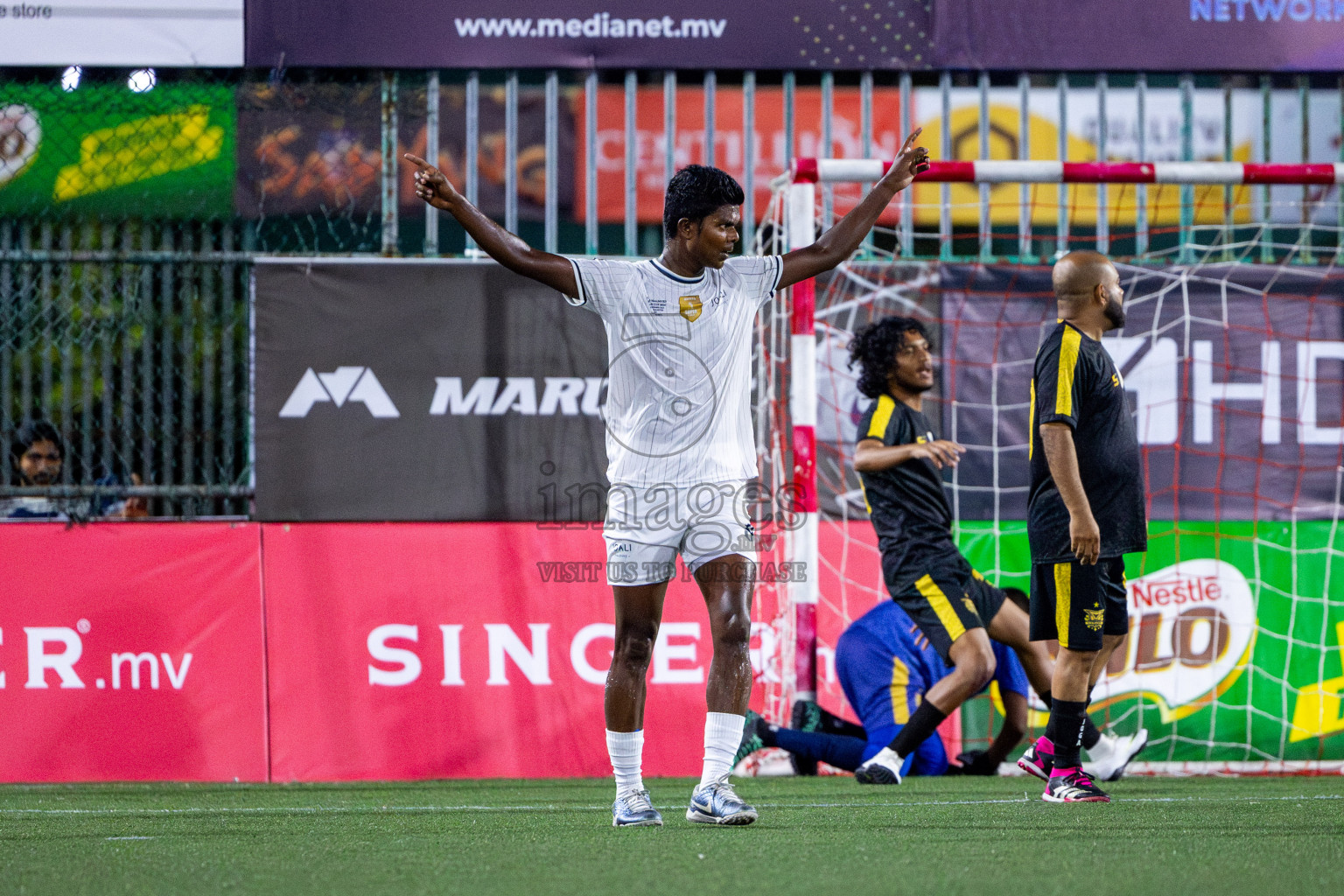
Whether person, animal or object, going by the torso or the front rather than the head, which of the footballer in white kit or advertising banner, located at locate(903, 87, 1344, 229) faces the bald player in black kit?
the advertising banner

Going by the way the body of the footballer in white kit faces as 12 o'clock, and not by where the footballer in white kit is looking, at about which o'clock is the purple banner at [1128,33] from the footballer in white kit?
The purple banner is roughly at 7 o'clock from the footballer in white kit.

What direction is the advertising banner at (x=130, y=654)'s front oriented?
toward the camera

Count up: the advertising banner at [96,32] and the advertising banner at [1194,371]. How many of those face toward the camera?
2

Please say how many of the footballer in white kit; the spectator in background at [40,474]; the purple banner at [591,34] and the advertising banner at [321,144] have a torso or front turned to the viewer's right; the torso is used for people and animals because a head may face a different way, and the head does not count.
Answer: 0

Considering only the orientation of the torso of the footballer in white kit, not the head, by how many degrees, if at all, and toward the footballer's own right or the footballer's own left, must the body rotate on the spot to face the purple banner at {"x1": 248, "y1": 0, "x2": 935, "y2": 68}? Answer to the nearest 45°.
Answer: approximately 180°

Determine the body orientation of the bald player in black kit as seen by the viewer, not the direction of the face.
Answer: to the viewer's right

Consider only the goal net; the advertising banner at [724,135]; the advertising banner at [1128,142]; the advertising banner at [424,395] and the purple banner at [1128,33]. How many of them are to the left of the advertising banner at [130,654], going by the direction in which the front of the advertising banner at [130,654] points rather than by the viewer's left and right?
5

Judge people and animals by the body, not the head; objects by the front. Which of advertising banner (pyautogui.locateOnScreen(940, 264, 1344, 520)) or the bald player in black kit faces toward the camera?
the advertising banner

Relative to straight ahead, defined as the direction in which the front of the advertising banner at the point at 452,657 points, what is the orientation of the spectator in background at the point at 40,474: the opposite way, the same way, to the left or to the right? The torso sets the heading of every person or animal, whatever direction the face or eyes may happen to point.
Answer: the same way

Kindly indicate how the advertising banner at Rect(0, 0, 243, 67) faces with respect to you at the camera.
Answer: facing the viewer

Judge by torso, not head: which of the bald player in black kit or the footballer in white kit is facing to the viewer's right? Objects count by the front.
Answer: the bald player in black kit

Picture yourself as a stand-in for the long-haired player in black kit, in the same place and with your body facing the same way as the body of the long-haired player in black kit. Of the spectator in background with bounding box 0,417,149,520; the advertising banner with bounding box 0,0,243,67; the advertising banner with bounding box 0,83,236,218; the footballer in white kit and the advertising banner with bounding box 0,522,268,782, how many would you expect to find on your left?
0

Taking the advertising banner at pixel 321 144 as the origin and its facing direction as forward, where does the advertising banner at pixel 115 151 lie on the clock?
the advertising banner at pixel 115 151 is roughly at 3 o'clock from the advertising banner at pixel 321 144.

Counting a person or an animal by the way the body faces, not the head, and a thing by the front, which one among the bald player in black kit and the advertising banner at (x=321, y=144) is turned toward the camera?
the advertising banner

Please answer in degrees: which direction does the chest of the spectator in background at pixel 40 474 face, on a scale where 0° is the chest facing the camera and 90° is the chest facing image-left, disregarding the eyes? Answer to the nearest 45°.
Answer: approximately 0°

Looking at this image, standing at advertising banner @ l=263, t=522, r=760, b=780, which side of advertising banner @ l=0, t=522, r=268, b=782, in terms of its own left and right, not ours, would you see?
left

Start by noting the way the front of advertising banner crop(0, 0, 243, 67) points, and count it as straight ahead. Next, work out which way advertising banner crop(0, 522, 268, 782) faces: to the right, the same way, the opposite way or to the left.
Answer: the same way
